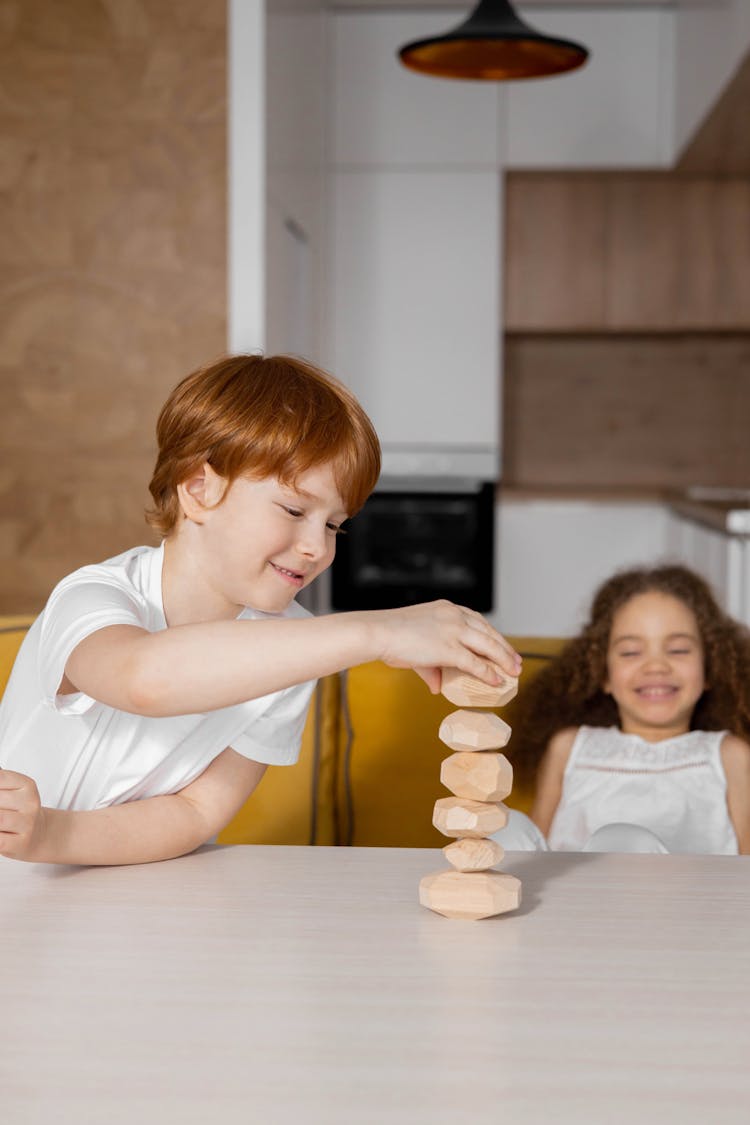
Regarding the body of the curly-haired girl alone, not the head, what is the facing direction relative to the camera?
toward the camera

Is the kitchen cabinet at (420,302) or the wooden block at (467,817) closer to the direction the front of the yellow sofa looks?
the wooden block

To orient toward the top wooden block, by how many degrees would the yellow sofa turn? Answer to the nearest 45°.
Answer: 0° — it already faces it

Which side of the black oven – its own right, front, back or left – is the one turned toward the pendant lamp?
front

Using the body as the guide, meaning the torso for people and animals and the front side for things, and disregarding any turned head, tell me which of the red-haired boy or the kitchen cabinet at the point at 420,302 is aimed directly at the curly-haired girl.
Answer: the kitchen cabinet

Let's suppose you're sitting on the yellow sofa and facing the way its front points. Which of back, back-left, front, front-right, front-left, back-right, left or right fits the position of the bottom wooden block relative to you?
front

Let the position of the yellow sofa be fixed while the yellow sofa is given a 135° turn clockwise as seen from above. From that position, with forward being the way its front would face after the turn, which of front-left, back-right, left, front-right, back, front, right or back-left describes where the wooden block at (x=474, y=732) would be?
back-left

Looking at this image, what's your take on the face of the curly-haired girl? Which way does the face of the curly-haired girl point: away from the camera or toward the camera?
toward the camera

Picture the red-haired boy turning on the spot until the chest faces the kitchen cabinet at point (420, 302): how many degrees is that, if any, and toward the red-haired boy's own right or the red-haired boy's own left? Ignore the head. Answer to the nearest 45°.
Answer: approximately 135° to the red-haired boy's own left

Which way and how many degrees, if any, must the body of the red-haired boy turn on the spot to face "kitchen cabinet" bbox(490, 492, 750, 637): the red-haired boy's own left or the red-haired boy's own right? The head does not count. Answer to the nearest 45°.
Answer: approximately 135° to the red-haired boy's own left

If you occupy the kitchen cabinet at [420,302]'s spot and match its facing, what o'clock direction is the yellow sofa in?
The yellow sofa is roughly at 12 o'clock from the kitchen cabinet.

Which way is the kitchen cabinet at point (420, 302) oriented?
toward the camera

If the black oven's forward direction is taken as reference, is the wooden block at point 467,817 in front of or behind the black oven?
in front

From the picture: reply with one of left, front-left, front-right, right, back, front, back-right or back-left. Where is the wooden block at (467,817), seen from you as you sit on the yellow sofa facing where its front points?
front

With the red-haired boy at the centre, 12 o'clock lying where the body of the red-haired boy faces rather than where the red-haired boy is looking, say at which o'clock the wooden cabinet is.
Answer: The wooden cabinet is roughly at 8 o'clock from the red-haired boy.

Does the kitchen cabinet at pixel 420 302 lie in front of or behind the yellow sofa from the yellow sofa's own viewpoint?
behind
